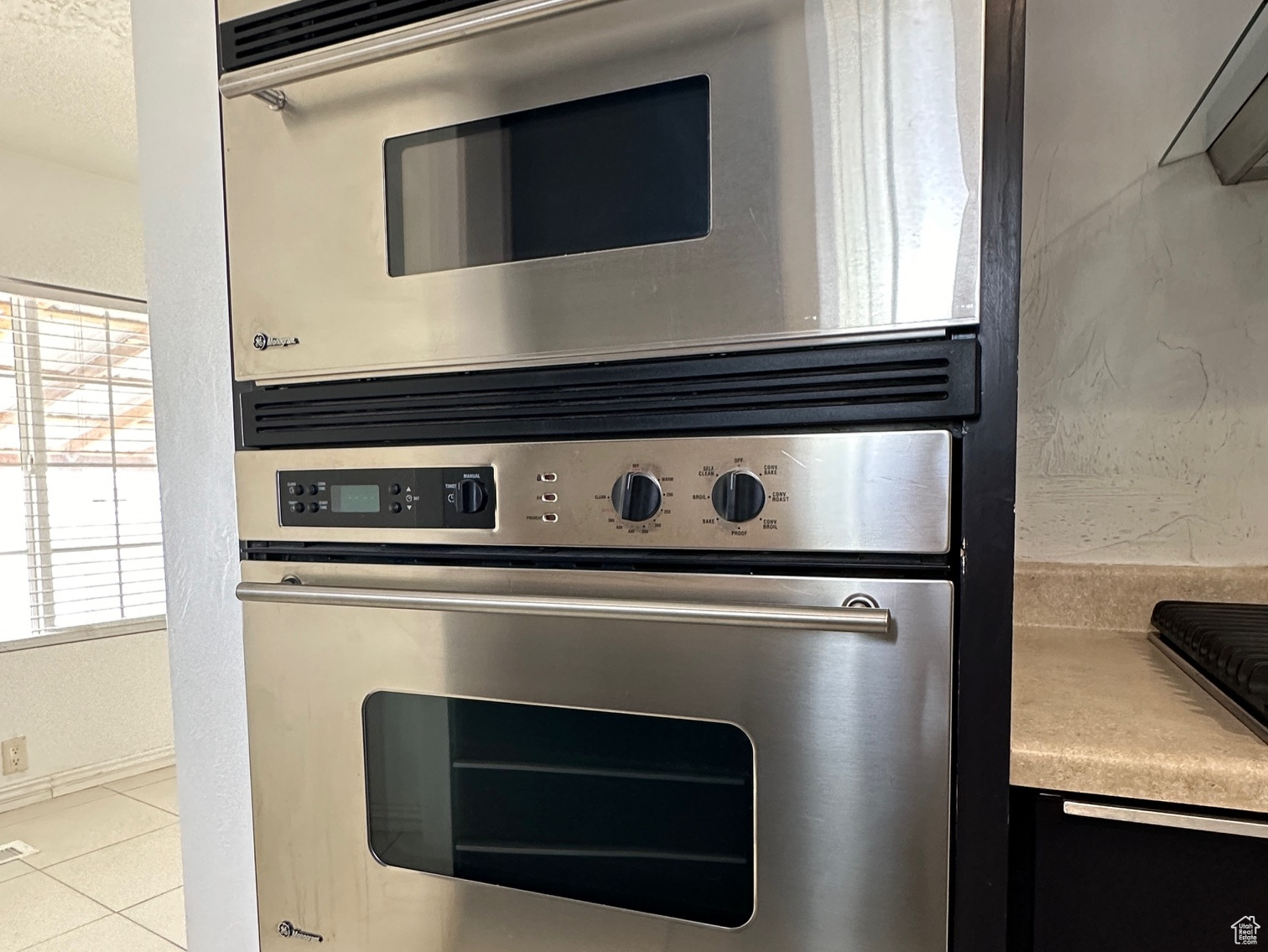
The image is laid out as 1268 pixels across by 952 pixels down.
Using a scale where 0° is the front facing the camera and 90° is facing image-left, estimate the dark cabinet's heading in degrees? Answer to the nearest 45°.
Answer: approximately 45°

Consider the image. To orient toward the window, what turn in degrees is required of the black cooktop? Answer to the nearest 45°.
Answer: approximately 45° to its right

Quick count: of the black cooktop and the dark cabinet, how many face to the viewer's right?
0
